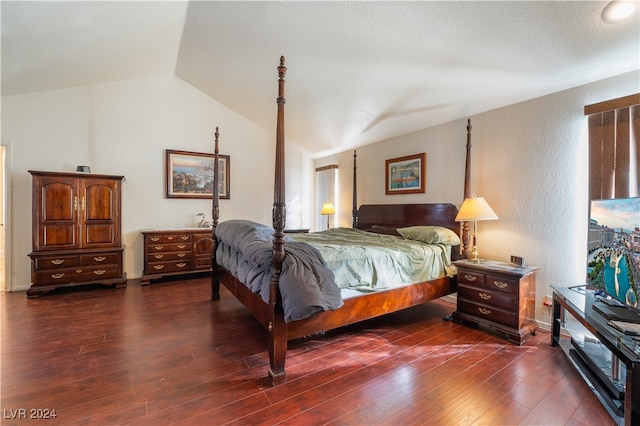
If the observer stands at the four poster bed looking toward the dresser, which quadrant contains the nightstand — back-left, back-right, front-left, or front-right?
back-right

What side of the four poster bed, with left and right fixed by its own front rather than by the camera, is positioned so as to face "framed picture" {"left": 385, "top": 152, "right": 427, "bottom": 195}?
back

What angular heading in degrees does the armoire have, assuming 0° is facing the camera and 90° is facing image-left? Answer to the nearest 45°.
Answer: approximately 0°

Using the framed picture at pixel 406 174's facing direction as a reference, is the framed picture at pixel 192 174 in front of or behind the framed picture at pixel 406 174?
in front

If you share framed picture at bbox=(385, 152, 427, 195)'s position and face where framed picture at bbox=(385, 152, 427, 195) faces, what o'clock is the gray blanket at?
The gray blanket is roughly at 11 o'clock from the framed picture.

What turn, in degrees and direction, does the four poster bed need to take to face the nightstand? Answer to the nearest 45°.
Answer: approximately 135° to its left

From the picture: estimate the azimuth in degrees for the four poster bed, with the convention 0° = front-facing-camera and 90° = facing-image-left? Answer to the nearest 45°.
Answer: approximately 45°

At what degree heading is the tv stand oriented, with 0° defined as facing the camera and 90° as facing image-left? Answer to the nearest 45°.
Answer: approximately 45°

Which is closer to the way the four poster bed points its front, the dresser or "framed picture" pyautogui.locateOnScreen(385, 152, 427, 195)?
the dresser

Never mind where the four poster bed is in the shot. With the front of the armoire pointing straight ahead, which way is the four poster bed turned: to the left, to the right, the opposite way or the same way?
to the right

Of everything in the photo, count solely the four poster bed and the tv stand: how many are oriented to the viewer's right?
0

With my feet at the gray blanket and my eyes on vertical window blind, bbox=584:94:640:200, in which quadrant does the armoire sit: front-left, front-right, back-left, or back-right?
back-left

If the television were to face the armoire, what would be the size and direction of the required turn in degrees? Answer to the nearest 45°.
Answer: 0° — it already faces it
